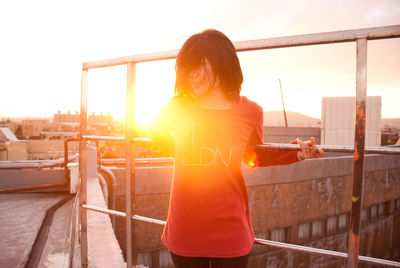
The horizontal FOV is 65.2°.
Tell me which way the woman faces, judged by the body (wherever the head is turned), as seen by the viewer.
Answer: toward the camera

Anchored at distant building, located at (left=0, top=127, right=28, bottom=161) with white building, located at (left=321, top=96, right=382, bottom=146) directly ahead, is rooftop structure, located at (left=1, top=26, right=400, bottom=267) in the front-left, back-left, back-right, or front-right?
front-right

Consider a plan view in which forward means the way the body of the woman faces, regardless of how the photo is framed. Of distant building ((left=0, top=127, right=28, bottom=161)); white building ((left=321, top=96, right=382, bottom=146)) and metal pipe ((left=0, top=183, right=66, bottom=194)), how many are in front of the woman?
0

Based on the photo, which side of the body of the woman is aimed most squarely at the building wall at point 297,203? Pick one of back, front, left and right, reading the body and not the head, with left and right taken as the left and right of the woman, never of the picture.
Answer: back

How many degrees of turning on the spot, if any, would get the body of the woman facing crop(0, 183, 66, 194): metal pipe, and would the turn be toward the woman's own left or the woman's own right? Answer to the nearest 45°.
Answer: approximately 135° to the woman's own right

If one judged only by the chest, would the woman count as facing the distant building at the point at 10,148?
no

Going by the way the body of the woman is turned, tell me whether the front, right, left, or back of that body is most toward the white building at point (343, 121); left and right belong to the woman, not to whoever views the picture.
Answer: back

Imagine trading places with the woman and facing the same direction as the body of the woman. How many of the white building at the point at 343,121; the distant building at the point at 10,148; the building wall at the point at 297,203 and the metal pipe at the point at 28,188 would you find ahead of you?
0

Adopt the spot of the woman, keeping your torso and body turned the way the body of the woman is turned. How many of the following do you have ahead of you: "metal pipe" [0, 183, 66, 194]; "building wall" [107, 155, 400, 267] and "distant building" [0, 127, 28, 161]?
0
